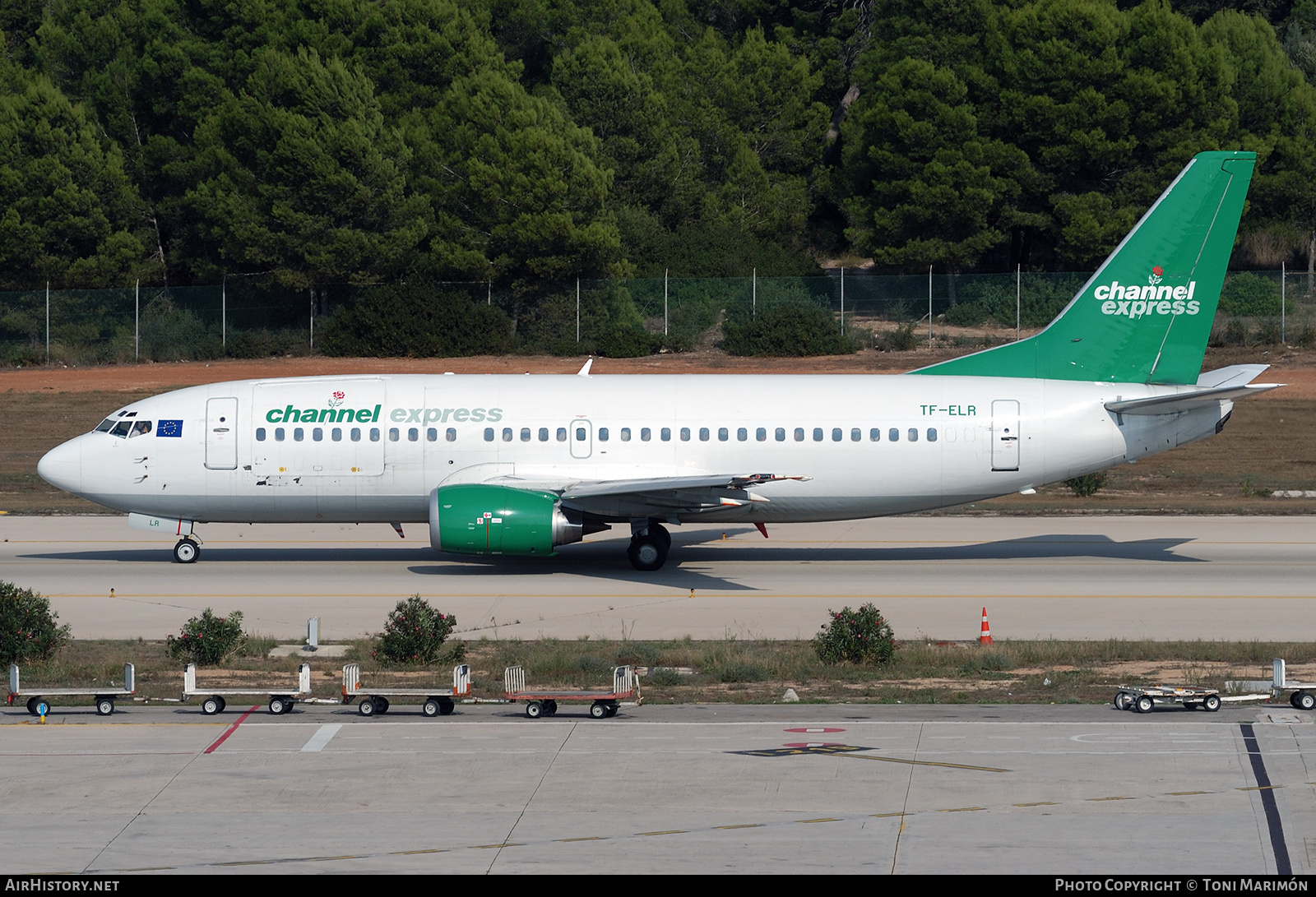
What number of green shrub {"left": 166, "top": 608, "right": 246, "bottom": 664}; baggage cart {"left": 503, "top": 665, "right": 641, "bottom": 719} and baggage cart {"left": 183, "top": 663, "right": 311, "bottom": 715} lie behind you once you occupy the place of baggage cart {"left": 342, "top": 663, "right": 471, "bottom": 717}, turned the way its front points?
1

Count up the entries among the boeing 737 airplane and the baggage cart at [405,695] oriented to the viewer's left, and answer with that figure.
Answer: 2

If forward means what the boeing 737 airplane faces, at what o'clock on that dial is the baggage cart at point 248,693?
The baggage cart is roughly at 10 o'clock from the boeing 737 airplane.

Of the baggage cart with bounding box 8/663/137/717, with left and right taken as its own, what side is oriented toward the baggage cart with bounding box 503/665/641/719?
front

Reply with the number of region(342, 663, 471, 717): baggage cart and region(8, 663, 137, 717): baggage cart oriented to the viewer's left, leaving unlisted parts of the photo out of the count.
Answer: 2

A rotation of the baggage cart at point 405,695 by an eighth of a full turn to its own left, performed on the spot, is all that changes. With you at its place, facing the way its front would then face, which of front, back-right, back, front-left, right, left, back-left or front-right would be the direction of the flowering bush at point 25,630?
right

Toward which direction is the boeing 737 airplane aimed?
to the viewer's left
